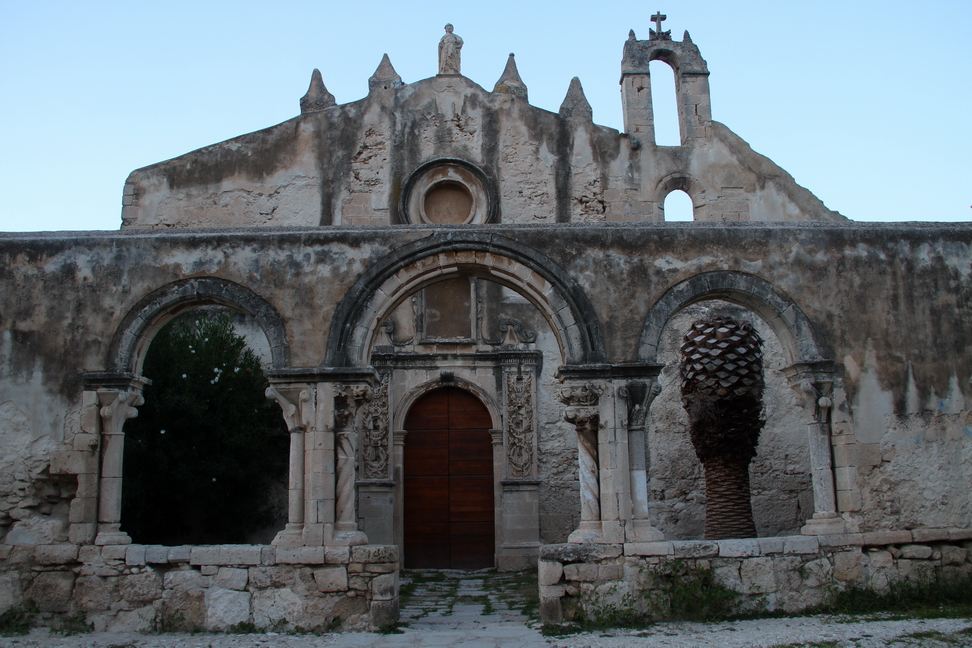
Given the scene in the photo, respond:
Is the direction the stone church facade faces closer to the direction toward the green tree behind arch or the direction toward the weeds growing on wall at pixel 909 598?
the weeds growing on wall

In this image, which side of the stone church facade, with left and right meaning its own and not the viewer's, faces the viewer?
front

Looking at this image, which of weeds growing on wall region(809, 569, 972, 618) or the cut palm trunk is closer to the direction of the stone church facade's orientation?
the weeds growing on wall

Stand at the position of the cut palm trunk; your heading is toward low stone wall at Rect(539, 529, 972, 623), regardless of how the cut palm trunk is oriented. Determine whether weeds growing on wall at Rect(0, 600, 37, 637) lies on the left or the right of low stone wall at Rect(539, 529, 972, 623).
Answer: right

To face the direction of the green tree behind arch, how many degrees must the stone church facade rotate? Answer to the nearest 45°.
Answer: approximately 135° to its right

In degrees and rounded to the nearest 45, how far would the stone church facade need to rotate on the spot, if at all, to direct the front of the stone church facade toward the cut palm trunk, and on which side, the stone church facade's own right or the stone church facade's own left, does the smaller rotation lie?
approximately 135° to the stone church facade's own left

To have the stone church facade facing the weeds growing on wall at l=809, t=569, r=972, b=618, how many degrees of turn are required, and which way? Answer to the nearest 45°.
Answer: approximately 90° to its left

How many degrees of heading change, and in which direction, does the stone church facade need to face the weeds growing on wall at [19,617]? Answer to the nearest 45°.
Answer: approximately 90° to its right
